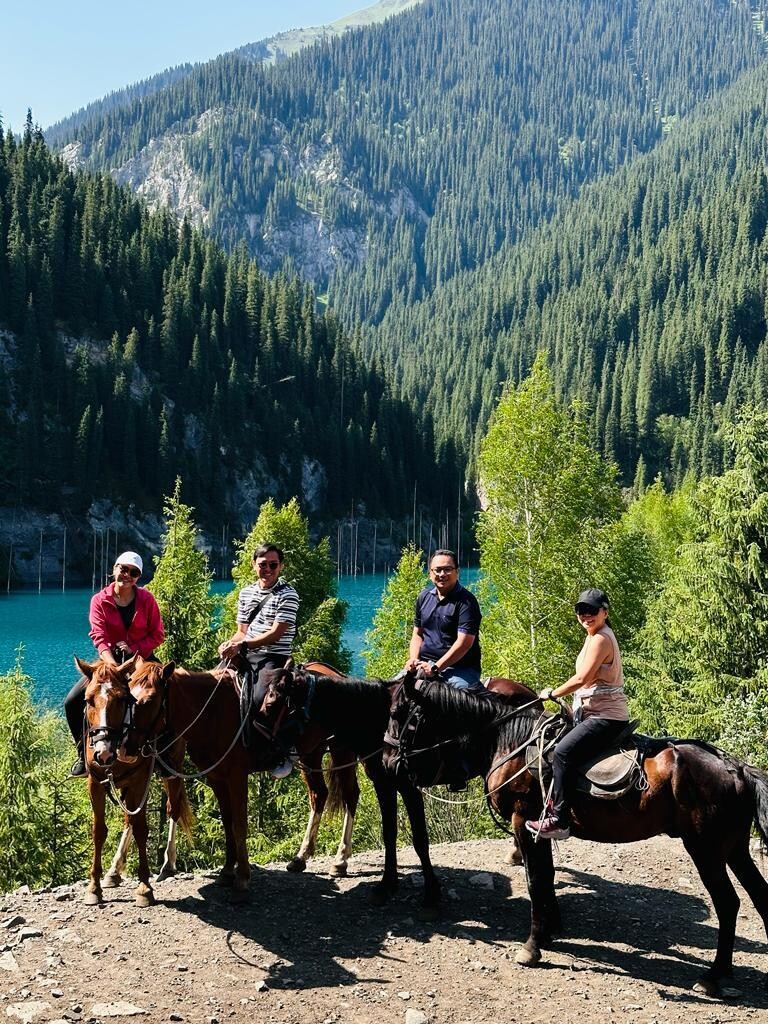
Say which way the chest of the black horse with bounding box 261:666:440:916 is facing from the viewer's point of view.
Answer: to the viewer's left

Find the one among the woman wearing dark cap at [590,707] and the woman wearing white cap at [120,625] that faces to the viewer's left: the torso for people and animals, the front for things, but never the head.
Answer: the woman wearing dark cap at [590,707]

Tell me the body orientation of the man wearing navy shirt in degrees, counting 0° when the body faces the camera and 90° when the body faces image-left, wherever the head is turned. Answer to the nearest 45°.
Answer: approximately 45°

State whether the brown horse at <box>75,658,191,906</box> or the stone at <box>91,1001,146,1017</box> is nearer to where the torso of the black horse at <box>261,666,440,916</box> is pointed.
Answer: the brown horse

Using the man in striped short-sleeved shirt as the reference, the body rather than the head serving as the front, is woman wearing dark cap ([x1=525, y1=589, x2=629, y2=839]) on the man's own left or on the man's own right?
on the man's own left

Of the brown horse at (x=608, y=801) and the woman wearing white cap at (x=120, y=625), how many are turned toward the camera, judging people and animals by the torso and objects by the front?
1

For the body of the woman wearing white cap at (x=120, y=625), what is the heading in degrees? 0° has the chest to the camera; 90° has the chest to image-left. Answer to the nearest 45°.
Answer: approximately 0°

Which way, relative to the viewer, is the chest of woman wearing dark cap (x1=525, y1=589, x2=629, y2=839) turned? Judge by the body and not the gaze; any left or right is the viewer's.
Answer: facing to the left of the viewer

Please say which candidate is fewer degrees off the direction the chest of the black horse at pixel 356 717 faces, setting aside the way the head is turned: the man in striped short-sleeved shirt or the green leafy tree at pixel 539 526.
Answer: the man in striped short-sleeved shirt

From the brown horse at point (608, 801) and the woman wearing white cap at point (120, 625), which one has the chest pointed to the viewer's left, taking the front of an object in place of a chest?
the brown horse
